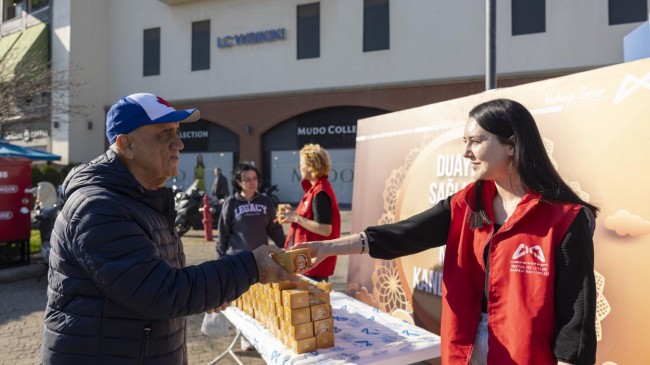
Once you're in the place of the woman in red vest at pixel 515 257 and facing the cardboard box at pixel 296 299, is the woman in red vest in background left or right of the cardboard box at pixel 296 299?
right

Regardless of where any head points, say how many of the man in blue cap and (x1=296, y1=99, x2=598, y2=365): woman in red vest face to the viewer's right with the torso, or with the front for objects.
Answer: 1

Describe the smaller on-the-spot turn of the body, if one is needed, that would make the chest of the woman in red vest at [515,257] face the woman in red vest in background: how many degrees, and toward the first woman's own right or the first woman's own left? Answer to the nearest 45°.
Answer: approximately 90° to the first woman's own right

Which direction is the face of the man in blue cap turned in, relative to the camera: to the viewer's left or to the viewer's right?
to the viewer's right

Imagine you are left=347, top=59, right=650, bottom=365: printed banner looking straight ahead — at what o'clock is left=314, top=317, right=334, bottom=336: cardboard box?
The cardboard box is roughly at 1 o'clock from the printed banner.

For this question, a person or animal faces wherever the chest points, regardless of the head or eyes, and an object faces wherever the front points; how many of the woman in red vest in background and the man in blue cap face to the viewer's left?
1

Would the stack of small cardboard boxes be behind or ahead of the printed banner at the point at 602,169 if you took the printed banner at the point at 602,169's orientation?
ahead

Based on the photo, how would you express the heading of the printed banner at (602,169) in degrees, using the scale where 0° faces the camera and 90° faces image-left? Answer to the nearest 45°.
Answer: approximately 45°
